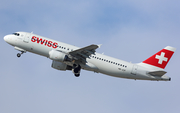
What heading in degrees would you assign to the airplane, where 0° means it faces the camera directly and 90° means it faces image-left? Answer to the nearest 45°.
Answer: approximately 90°
